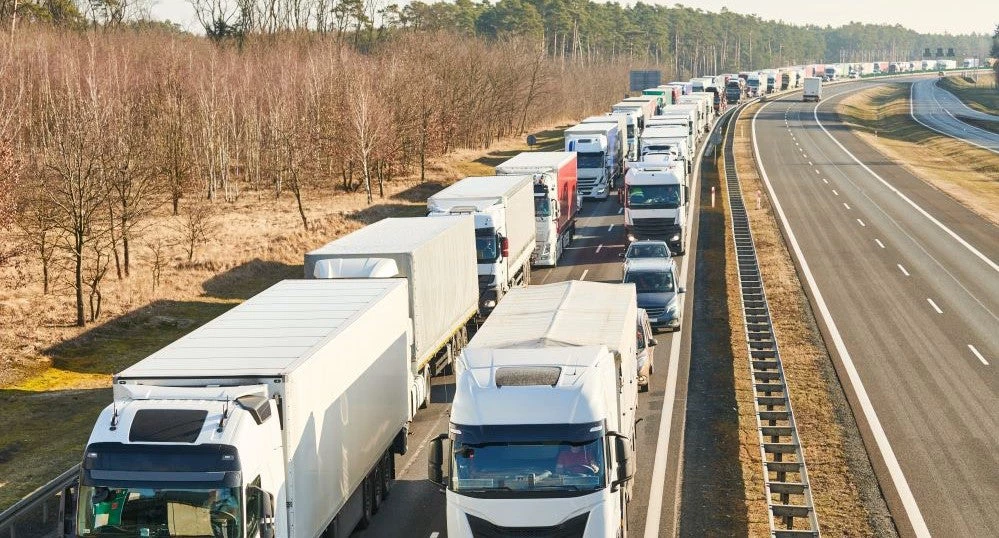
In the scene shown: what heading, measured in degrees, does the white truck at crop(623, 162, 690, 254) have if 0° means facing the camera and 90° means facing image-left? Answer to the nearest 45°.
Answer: approximately 0°

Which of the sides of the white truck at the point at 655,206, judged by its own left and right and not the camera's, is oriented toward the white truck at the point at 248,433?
front

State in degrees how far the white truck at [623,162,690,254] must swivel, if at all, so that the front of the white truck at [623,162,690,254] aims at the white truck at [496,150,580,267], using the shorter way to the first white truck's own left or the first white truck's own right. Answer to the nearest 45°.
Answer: approximately 90° to the first white truck's own right

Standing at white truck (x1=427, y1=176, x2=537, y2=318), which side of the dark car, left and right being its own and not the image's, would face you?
right

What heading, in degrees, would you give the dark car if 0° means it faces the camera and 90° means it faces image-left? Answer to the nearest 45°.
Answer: approximately 0°

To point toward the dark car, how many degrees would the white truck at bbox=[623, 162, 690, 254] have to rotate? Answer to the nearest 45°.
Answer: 0° — it already faces it

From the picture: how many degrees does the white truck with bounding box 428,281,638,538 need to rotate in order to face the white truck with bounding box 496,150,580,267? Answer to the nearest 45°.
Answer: approximately 180°

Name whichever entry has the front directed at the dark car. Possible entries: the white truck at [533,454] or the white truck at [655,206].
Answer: the white truck at [655,206]

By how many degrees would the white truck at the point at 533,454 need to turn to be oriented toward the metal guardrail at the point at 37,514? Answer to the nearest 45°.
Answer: approximately 135° to its right

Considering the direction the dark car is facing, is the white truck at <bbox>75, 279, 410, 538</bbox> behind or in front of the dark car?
in front

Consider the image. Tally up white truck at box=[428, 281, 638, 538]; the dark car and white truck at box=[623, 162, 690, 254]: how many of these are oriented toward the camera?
3
